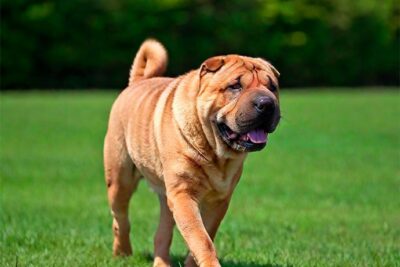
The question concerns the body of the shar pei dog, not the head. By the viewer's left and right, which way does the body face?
facing the viewer and to the right of the viewer
